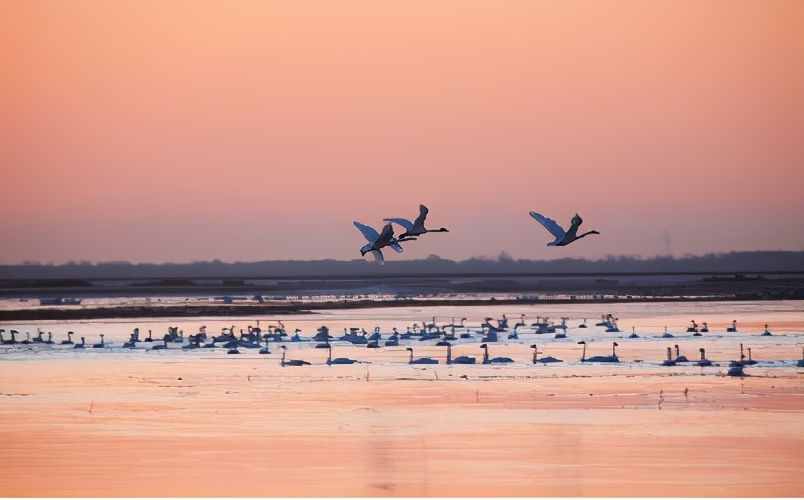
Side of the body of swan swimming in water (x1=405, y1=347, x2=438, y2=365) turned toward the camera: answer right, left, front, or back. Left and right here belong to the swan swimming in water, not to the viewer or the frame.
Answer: left

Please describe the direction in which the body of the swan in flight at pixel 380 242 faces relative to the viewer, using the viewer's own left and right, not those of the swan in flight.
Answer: facing to the right of the viewer

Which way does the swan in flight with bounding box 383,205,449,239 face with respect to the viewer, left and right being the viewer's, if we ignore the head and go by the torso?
facing to the right of the viewer

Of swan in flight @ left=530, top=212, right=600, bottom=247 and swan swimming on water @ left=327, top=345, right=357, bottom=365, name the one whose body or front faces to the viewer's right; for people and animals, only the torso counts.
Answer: the swan in flight

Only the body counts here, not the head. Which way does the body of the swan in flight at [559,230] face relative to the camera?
to the viewer's right

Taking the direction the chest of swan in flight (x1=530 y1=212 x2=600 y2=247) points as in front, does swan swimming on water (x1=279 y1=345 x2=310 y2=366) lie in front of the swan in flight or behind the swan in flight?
behind

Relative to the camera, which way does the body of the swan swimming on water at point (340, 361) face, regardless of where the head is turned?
to the viewer's left

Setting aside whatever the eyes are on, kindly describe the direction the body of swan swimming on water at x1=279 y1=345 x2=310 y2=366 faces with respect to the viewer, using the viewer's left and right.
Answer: facing to the left of the viewer

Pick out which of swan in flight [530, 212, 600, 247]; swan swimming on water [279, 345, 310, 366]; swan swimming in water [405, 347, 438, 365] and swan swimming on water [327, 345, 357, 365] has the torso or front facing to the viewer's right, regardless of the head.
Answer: the swan in flight

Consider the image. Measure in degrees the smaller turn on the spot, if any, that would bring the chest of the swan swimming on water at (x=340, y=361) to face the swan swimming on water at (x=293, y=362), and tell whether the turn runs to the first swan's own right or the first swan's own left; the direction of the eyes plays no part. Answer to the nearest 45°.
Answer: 0° — it already faces it

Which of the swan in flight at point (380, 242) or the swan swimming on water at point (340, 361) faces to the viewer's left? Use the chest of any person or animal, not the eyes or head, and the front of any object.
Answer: the swan swimming on water

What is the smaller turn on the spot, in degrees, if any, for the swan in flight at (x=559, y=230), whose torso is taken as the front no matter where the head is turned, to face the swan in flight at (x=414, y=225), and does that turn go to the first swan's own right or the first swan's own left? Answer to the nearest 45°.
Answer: approximately 180°

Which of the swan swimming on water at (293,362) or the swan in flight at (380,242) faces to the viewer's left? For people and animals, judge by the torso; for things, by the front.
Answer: the swan swimming on water
